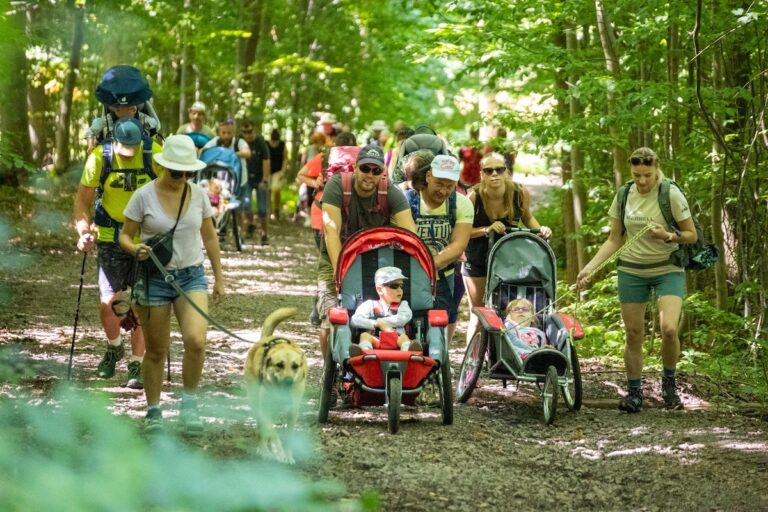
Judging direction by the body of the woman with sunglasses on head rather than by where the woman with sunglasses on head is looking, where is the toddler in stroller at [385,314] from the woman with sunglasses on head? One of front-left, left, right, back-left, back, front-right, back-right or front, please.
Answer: front-right

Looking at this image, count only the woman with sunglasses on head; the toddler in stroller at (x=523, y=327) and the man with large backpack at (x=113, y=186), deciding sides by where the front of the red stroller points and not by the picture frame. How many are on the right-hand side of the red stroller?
1

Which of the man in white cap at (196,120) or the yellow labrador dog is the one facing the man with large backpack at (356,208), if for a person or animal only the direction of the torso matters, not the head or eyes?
the man in white cap

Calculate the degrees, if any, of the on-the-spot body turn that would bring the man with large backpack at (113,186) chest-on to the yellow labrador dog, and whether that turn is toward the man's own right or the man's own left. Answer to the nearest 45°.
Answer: approximately 45° to the man's own left

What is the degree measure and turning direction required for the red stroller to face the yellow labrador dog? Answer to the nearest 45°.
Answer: approximately 45° to its right

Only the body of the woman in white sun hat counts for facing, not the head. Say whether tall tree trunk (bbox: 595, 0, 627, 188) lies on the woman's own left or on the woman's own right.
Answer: on the woman's own left

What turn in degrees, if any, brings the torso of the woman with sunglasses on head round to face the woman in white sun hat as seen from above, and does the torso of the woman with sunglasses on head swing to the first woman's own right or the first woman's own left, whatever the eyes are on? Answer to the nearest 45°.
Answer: approximately 45° to the first woman's own right

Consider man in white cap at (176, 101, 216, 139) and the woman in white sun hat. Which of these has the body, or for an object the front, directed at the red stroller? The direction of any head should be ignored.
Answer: the man in white cap

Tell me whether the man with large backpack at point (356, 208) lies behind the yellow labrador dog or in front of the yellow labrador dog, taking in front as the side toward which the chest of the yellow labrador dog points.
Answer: behind

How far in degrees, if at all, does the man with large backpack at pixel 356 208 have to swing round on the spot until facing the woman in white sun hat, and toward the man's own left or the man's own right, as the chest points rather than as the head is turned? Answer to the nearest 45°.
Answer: approximately 45° to the man's own right

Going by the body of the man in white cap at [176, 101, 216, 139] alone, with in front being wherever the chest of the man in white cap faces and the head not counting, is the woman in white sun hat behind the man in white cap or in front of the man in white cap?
in front

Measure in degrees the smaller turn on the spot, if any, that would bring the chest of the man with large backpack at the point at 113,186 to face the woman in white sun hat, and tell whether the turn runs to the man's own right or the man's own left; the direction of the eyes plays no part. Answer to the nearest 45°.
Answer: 0° — they already face them
